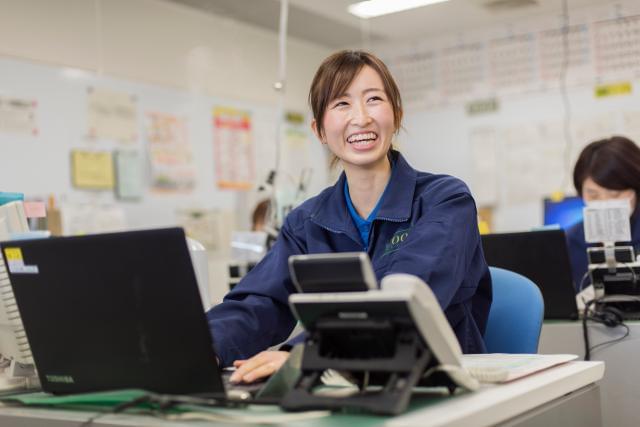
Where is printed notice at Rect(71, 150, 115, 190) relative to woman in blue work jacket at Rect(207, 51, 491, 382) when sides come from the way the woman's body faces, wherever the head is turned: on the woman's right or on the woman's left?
on the woman's right

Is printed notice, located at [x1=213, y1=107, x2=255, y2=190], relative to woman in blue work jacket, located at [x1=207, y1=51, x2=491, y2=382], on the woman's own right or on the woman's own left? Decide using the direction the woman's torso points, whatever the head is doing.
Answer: on the woman's own right

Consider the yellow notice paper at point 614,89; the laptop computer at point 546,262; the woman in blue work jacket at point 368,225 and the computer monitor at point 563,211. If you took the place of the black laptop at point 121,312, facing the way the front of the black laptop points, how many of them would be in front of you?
4

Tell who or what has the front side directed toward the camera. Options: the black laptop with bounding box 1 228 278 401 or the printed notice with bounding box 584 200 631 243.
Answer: the printed notice

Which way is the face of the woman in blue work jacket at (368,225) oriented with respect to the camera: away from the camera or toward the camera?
toward the camera

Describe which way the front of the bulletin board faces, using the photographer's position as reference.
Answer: facing the viewer and to the right of the viewer

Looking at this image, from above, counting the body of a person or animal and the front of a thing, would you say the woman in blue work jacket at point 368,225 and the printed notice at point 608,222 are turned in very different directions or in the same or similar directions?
same or similar directions

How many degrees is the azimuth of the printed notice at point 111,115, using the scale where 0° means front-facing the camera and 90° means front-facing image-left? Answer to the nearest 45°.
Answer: approximately 315°

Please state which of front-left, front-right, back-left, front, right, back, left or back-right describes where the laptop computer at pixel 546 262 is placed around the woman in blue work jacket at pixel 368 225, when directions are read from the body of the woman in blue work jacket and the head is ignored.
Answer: back

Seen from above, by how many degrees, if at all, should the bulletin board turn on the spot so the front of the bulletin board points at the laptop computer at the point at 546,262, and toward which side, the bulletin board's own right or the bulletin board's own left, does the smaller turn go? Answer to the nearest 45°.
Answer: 0° — it already faces it

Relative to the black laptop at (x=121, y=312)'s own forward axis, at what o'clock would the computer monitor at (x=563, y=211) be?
The computer monitor is roughly at 12 o'clock from the black laptop.

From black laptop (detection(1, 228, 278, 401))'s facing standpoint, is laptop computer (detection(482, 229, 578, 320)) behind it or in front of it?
in front

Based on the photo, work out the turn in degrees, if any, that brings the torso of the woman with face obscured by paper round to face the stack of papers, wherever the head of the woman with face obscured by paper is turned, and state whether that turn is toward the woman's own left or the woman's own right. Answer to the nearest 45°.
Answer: approximately 45° to the woman's own left

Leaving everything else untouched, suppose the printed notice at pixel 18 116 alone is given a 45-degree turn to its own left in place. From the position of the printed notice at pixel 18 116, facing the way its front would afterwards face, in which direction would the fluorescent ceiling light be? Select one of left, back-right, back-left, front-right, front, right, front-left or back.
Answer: front

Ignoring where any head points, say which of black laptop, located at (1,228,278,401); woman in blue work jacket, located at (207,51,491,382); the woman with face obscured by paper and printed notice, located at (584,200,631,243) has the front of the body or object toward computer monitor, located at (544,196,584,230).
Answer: the black laptop

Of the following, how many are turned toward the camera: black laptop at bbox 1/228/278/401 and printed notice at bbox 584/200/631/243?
1

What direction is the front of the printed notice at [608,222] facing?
toward the camera

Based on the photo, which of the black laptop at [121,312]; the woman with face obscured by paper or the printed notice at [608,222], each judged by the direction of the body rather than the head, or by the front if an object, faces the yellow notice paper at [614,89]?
the black laptop
